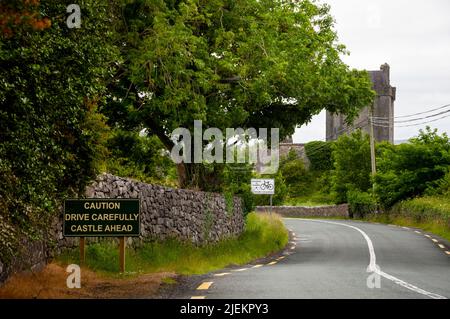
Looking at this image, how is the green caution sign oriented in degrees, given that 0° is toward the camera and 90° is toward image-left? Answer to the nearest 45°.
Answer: approximately 0°

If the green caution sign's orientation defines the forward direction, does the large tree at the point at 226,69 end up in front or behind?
behind

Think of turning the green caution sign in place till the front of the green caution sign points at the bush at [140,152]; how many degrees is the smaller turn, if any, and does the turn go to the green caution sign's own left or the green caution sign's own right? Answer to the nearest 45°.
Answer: approximately 180°

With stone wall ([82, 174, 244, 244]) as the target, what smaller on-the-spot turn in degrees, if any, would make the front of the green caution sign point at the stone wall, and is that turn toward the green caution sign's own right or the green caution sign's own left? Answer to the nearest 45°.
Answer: approximately 180°

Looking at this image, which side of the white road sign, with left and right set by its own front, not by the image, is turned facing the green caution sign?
front

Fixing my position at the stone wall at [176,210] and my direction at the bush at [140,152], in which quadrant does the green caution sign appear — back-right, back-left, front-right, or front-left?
back-left

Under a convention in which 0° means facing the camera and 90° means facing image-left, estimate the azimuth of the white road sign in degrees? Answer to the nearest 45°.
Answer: approximately 0°

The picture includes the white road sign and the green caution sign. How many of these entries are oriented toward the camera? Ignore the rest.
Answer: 2
